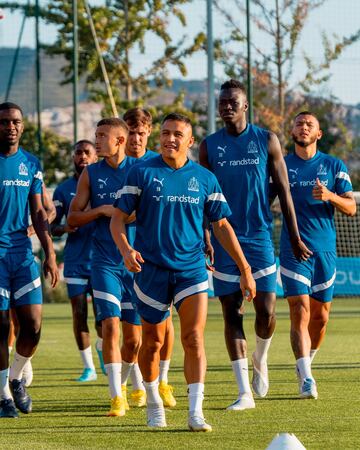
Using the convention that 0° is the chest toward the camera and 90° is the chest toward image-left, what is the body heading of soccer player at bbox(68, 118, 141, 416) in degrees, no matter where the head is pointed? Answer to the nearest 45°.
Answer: approximately 0°

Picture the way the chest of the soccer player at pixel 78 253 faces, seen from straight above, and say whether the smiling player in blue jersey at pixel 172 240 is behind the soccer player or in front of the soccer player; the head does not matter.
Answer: in front

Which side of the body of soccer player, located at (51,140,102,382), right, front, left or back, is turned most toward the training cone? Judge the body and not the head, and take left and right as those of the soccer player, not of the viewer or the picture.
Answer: front
